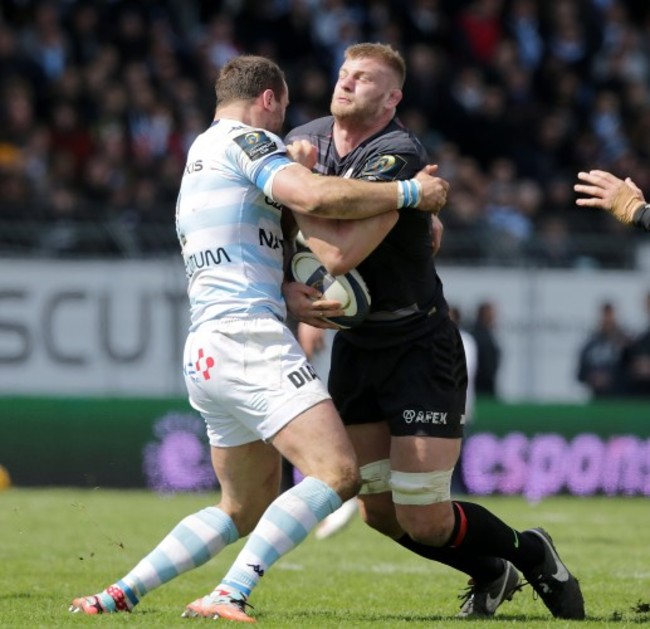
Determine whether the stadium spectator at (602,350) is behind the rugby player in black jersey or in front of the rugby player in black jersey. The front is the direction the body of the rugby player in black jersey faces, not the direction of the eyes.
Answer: behind

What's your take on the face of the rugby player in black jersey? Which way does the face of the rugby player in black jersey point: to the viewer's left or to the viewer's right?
to the viewer's left

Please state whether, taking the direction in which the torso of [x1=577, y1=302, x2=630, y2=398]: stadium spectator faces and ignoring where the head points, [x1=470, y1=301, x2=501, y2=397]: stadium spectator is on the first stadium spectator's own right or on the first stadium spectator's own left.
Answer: on the first stadium spectator's own right

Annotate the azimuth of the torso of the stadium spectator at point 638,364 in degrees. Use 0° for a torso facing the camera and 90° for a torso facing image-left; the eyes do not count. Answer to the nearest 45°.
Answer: approximately 0°

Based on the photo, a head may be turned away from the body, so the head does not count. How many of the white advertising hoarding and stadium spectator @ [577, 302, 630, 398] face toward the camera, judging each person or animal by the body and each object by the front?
2

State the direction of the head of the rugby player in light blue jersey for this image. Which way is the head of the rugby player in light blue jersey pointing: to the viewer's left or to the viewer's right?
to the viewer's right

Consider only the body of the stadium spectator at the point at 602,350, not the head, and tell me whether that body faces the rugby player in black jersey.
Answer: yes

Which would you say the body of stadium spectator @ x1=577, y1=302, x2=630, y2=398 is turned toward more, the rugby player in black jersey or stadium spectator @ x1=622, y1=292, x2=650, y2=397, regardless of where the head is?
the rugby player in black jersey

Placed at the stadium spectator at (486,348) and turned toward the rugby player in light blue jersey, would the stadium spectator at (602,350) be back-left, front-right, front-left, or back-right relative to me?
back-left
